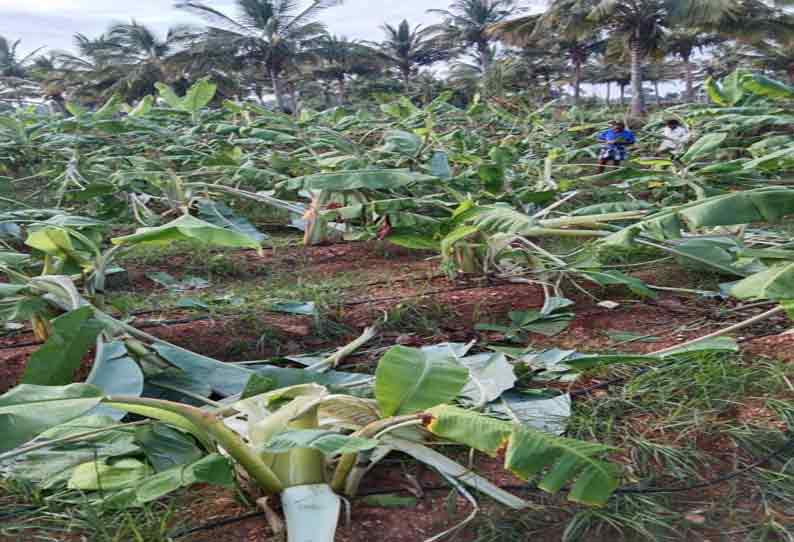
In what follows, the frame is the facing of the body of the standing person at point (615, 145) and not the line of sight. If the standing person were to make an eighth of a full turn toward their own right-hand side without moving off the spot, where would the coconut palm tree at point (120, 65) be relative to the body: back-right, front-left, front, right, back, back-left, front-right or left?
right

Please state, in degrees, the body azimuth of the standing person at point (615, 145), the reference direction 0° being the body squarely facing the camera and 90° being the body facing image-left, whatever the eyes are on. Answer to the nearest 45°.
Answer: approximately 0°

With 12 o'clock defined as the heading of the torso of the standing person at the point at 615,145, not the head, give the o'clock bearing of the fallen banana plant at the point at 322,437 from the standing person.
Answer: The fallen banana plant is roughly at 12 o'clock from the standing person.

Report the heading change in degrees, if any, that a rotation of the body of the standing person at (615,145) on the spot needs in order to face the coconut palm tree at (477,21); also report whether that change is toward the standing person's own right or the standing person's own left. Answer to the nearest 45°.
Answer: approximately 180°

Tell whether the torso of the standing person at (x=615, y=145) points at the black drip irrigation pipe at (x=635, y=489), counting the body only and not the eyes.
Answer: yes

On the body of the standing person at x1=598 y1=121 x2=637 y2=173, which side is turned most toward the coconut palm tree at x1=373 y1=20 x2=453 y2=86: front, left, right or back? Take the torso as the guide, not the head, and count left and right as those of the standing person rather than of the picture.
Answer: back

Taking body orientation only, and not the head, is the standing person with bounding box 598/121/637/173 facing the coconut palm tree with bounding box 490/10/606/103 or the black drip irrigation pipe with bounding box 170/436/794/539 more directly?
the black drip irrigation pipe

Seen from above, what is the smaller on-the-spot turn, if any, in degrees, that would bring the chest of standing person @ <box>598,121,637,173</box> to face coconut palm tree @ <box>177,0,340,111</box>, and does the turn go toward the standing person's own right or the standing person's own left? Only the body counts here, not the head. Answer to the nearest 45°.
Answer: approximately 135° to the standing person's own right

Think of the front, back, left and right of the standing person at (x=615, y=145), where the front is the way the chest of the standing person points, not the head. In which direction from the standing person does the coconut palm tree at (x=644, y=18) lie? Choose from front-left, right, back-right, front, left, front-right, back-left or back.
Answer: back
